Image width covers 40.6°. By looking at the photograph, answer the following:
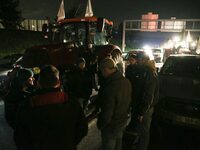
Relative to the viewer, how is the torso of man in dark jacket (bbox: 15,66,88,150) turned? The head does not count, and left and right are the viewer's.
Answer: facing away from the viewer

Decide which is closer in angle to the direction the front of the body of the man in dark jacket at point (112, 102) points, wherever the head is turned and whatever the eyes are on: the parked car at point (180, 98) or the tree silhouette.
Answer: the tree silhouette

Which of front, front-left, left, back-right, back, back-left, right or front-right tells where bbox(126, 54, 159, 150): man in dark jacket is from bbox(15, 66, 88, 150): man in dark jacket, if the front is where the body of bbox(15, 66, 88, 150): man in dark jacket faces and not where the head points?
front-right

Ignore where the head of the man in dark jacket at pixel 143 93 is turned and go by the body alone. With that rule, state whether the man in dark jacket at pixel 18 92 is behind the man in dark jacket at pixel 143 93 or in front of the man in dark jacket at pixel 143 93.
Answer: in front
